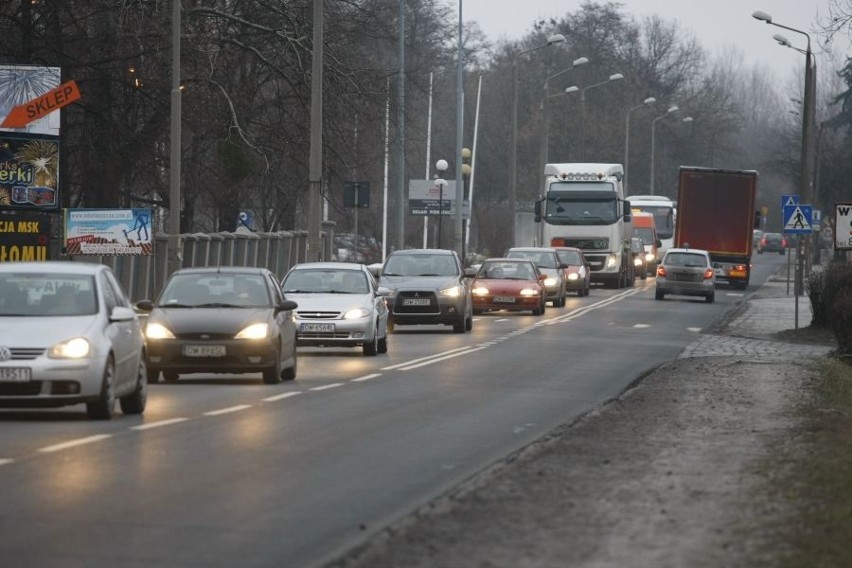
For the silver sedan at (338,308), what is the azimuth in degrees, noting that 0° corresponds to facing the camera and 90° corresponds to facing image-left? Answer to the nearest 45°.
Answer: approximately 0°

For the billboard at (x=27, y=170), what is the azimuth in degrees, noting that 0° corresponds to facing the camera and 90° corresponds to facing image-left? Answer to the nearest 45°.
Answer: approximately 0°
